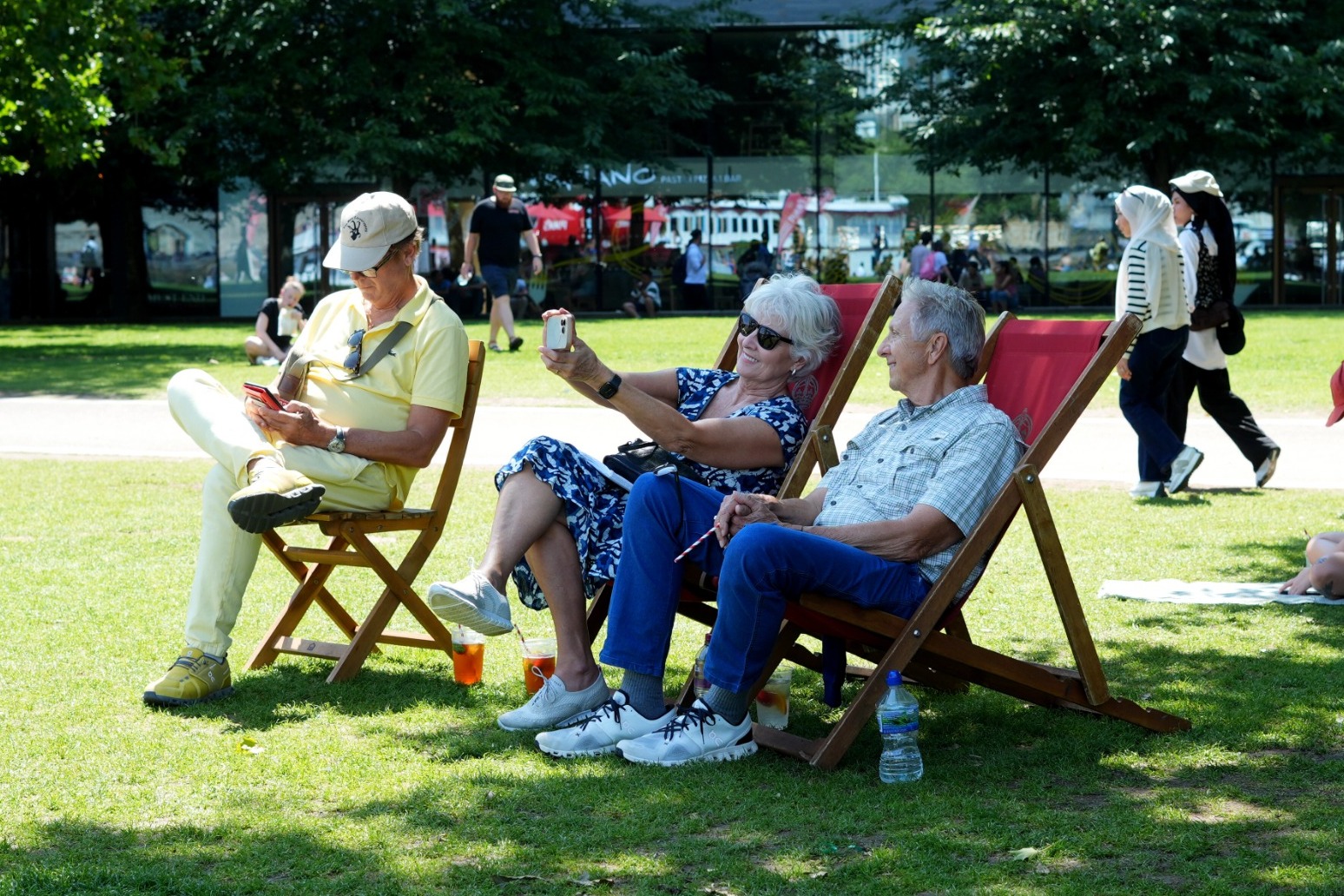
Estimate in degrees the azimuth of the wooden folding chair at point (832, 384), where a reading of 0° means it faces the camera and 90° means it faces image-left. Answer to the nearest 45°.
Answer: approximately 45°

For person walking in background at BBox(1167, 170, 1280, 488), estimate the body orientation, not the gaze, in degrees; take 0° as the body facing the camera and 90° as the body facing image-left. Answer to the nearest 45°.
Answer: approximately 90°

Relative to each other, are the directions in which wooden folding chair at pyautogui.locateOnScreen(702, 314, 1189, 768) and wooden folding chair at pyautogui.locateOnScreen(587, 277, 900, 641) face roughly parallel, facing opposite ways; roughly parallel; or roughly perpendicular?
roughly parallel

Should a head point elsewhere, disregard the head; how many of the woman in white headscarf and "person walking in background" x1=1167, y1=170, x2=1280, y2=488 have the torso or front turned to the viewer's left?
2

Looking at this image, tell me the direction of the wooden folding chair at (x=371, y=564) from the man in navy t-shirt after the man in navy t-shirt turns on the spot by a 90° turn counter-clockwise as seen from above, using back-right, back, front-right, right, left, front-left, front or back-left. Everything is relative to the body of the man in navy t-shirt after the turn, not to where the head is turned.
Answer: right

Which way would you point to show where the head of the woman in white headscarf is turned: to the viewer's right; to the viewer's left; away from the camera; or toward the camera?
to the viewer's left

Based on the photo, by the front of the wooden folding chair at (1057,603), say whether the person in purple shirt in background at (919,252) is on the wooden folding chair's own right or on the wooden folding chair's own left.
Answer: on the wooden folding chair's own right

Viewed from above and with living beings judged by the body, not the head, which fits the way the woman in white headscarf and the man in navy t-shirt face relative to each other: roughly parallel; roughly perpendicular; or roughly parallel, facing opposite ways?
roughly perpendicular

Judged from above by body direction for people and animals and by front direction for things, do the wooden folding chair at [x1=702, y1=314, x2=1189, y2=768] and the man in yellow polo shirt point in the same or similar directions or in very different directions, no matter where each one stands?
same or similar directions

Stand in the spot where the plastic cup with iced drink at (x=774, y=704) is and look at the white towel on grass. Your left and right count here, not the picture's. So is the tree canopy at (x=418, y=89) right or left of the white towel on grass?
left

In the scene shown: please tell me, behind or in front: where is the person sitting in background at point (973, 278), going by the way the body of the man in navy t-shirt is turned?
behind

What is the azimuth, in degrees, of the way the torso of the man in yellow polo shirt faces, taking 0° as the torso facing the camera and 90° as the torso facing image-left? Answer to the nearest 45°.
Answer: approximately 45°

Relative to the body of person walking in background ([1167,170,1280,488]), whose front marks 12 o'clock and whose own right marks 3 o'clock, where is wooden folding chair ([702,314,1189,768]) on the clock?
The wooden folding chair is roughly at 9 o'clock from the person walking in background.

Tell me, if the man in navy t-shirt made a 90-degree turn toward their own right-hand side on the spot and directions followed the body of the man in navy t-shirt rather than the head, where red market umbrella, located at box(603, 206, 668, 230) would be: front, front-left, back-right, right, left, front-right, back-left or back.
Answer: right

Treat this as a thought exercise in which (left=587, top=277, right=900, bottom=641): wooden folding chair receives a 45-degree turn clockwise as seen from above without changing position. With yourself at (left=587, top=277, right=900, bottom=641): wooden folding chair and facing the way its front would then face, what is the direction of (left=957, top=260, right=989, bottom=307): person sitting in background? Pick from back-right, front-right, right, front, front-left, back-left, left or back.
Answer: right
